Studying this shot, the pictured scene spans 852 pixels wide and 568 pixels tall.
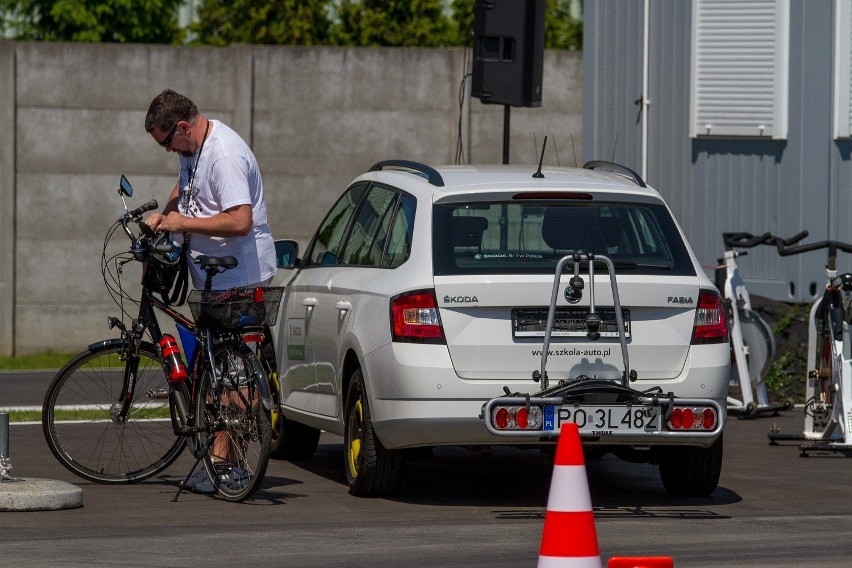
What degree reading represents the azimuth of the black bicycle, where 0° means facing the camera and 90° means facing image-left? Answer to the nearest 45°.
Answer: approximately 135°

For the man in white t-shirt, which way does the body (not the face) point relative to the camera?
to the viewer's left

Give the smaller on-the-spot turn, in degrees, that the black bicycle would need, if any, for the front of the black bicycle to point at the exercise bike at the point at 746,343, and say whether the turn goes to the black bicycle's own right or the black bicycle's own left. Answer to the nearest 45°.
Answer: approximately 90° to the black bicycle's own right

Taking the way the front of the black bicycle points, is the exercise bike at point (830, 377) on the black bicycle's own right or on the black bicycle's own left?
on the black bicycle's own right

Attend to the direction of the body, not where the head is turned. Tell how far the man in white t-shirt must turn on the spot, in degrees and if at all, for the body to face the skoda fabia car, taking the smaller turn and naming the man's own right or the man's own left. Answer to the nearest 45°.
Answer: approximately 135° to the man's own left
